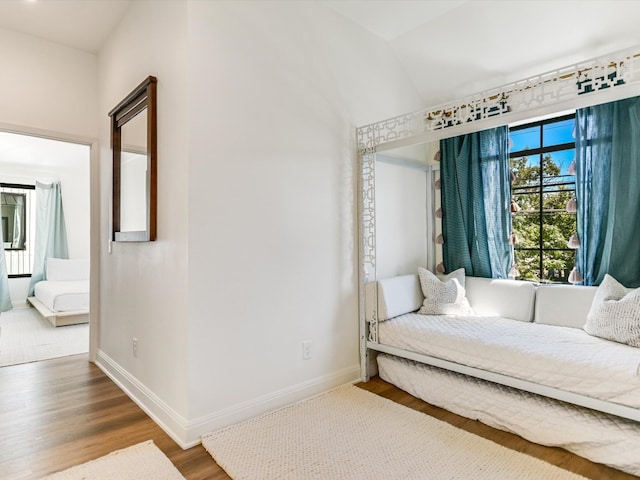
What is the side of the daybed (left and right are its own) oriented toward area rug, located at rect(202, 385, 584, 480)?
front

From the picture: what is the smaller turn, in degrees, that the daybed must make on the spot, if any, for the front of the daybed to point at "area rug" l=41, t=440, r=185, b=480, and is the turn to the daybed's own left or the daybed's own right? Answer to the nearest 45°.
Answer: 0° — it already faces it

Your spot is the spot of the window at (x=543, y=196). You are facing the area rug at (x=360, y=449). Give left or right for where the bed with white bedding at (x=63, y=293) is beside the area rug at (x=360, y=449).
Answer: right

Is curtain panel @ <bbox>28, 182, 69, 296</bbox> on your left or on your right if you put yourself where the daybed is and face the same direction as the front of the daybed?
on your right

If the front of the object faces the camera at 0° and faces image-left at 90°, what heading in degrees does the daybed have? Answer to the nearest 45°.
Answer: approximately 45°
